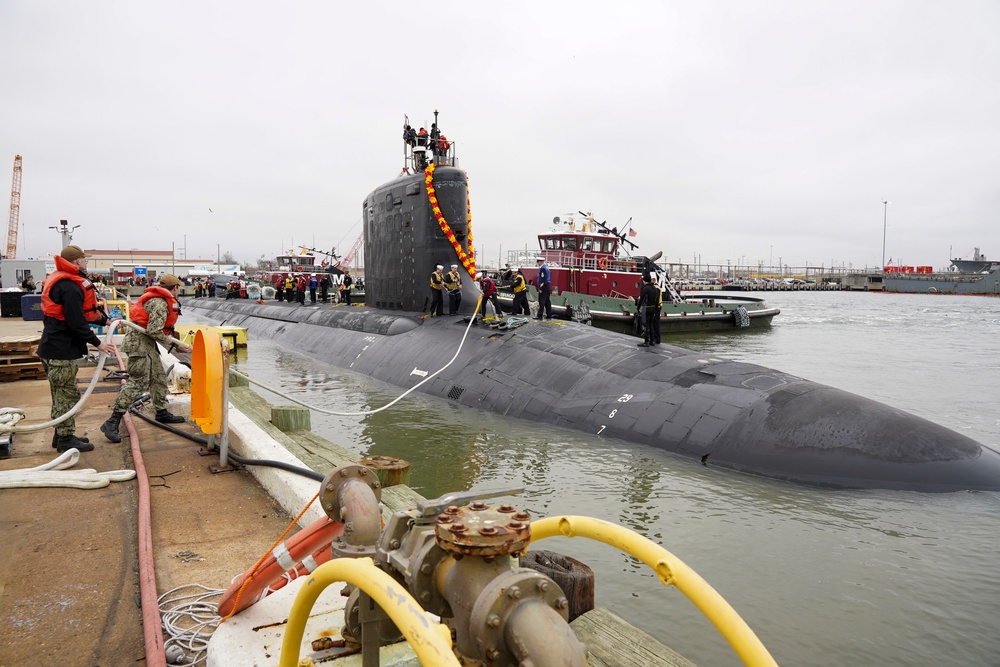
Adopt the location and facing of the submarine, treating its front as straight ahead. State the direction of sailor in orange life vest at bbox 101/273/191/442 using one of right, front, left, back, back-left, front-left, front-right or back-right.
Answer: right

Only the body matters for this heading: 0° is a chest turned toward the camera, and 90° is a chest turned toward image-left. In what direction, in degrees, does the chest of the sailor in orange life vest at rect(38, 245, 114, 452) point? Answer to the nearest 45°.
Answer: approximately 270°

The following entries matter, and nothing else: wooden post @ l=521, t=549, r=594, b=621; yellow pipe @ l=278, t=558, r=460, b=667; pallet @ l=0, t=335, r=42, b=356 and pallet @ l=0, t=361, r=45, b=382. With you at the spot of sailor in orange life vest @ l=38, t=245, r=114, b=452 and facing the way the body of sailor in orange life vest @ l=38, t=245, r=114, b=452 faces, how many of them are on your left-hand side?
2

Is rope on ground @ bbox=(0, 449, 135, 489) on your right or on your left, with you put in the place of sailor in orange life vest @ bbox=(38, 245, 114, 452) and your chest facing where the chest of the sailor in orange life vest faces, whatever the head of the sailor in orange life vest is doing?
on your right

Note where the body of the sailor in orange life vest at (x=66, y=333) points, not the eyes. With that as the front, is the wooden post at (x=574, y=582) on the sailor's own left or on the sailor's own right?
on the sailor's own right

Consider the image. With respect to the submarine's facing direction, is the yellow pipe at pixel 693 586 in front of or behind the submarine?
in front

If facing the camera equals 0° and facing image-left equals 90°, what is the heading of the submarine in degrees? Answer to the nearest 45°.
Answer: approximately 315°

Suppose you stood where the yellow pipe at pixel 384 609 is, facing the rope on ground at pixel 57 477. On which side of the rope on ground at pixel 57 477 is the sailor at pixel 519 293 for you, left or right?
right

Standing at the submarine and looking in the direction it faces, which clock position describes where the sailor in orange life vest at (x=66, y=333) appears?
The sailor in orange life vest is roughly at 3 o'clock from the submarine.

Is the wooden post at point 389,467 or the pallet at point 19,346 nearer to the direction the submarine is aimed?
the wooden post

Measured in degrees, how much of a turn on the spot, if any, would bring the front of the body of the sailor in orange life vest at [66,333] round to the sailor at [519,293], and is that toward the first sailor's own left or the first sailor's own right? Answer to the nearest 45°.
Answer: approximately 45° to the first sailor's own left
